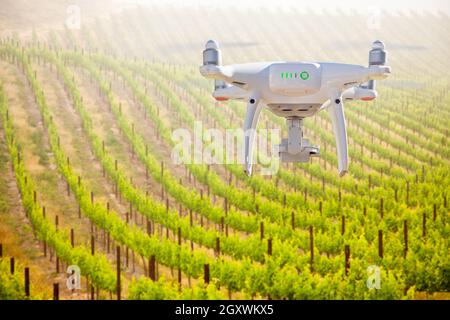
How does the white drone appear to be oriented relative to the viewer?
away from the camera
